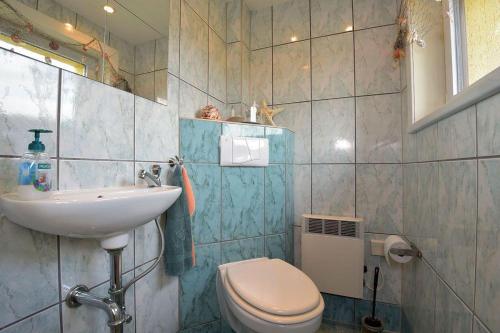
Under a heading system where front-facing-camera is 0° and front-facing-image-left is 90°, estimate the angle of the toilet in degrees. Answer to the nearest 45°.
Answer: approximately 315°

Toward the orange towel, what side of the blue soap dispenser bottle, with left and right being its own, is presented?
left

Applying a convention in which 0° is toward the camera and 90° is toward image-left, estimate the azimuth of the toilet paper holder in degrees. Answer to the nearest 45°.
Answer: approximately 90°

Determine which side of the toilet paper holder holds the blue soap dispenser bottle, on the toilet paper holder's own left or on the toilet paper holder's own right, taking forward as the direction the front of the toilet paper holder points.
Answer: on the toilet paper holder's own left

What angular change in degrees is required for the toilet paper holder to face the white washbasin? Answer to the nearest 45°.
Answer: approximately 45° to its left

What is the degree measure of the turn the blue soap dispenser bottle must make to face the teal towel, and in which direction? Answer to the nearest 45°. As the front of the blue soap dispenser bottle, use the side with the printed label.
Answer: approximately 90° to its left
